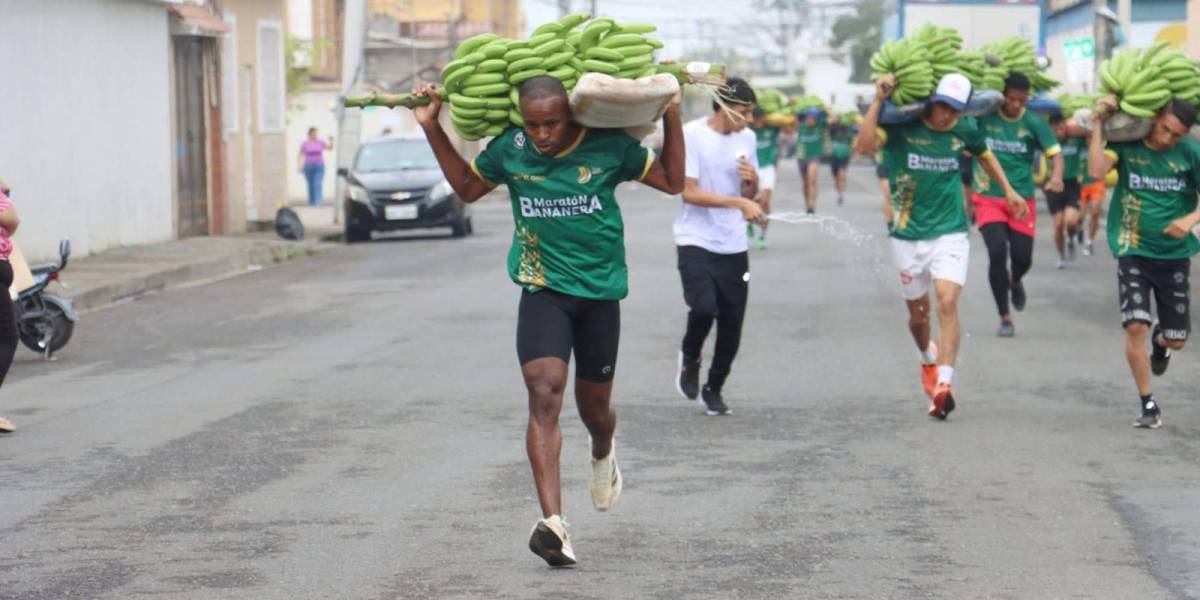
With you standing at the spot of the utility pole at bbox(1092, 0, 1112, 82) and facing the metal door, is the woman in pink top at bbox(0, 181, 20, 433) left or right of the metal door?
left

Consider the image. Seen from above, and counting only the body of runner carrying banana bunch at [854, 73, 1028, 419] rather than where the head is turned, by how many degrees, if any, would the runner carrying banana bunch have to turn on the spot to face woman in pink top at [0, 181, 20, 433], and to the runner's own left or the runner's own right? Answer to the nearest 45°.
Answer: approximately 90° to the runner's own right

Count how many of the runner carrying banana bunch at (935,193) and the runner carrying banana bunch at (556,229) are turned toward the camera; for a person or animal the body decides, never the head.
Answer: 2

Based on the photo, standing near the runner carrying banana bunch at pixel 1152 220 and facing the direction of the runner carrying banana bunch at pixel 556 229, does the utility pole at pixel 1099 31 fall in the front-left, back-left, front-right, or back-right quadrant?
back-right

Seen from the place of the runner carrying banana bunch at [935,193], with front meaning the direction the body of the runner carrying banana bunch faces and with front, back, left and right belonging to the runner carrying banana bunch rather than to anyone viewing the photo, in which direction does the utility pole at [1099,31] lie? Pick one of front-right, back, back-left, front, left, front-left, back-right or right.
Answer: back

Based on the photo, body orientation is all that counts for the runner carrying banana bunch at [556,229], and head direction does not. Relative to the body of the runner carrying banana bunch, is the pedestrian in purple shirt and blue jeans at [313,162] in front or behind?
behind

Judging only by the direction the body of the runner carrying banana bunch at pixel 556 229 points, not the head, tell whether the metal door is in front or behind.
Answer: behind

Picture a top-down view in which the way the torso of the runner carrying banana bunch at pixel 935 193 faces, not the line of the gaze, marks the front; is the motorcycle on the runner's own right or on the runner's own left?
on the runner's own right

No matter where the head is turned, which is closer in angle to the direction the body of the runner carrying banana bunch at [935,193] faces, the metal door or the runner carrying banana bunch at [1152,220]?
the runner carrying banana bunch

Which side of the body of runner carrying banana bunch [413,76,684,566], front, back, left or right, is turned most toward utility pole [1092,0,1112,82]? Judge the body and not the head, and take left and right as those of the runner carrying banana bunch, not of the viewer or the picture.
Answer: back

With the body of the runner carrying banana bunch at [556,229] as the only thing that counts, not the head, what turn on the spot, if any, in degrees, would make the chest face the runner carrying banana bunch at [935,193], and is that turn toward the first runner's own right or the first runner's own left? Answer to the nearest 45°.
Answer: approximately 135° to the first runner's own left
